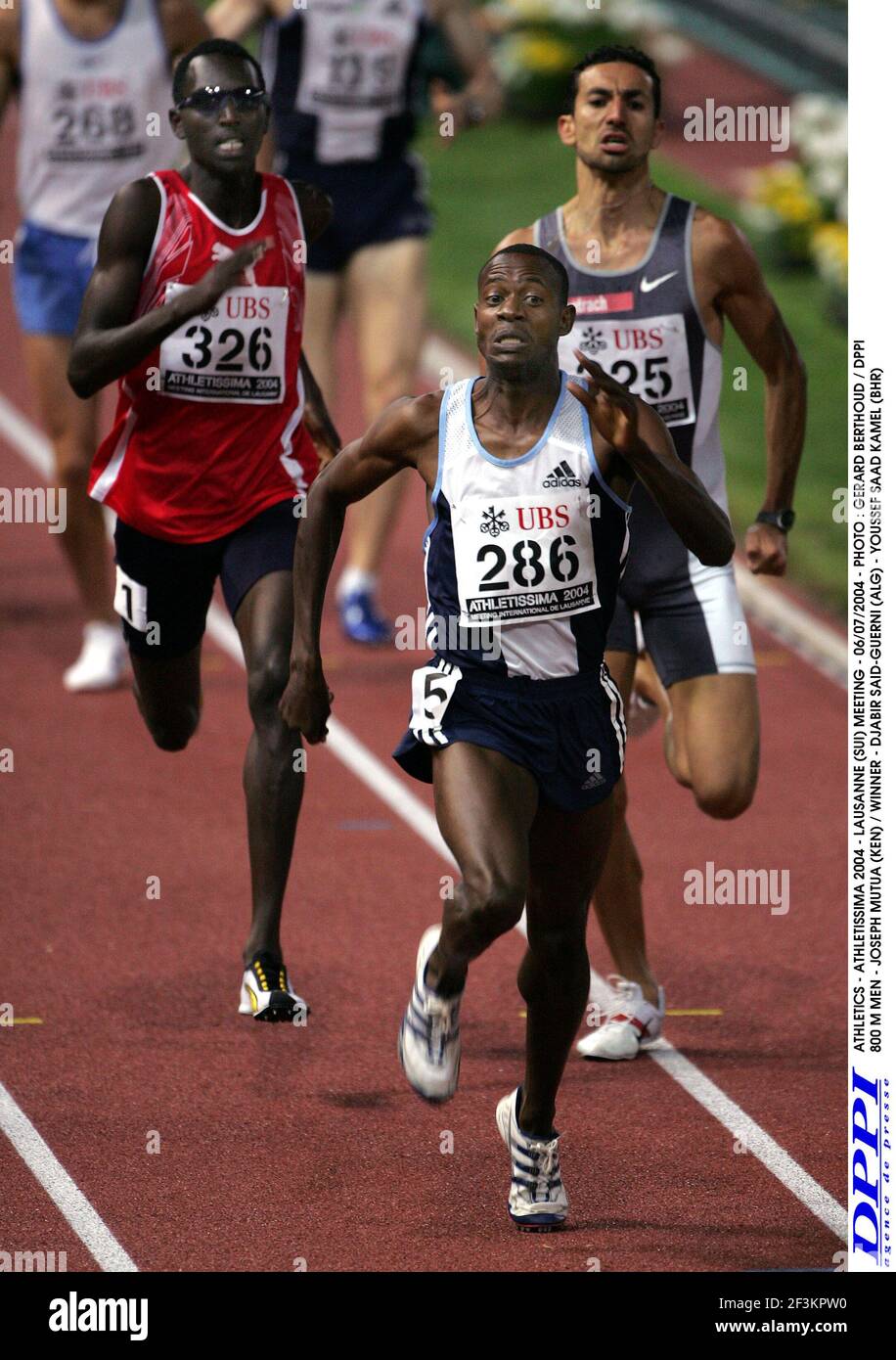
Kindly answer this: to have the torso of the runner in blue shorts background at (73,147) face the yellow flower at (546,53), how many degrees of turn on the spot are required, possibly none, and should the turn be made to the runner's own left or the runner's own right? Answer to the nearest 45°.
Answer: approximately 180°

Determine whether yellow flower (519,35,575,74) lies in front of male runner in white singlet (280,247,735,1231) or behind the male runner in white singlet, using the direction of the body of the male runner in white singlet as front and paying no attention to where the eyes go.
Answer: behind

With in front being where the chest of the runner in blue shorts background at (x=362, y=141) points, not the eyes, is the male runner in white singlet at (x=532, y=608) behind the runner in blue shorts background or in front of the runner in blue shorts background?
in front

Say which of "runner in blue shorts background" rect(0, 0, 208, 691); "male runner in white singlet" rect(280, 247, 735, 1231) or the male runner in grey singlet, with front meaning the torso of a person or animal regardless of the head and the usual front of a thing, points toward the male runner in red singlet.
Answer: the runner in blue shorts background

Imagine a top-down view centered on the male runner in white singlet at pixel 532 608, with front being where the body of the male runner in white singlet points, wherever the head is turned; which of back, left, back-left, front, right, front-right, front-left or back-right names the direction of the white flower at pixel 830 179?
back

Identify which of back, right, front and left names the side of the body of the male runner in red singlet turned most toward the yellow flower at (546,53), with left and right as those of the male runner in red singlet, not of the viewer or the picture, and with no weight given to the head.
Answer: back

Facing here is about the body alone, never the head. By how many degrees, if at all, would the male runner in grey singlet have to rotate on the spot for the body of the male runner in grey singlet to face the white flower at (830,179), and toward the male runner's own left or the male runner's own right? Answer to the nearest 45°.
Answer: approximately 180°

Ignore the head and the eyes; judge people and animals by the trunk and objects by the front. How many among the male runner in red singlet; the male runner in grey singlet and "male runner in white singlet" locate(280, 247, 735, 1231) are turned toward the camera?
3

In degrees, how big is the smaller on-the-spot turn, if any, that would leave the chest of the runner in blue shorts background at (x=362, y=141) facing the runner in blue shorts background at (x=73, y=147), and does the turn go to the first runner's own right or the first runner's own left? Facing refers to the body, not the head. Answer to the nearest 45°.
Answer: approximately 45° to the first runner's own right
